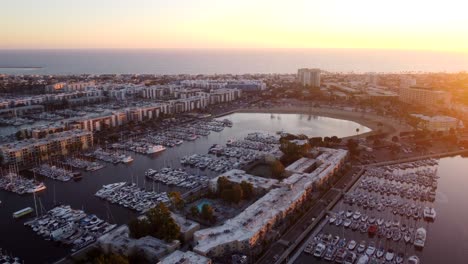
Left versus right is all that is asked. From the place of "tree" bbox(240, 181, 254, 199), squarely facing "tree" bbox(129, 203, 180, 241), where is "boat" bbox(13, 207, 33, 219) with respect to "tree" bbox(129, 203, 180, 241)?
right

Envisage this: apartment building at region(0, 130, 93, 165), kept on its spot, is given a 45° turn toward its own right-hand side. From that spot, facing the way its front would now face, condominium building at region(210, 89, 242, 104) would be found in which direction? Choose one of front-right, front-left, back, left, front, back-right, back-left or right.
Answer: back-left

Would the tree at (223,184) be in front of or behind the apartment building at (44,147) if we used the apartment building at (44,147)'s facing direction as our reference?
in front

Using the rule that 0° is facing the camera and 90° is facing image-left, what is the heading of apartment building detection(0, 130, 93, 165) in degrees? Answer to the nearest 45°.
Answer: approximately 315°

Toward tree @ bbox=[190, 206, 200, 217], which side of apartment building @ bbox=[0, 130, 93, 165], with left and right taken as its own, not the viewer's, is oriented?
front

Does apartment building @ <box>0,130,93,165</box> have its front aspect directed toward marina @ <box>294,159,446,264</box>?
yes

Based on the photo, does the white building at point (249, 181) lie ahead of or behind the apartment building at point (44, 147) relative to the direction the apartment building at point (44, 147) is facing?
ahead

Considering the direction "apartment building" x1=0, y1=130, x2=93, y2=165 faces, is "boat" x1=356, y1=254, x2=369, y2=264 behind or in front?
in front
